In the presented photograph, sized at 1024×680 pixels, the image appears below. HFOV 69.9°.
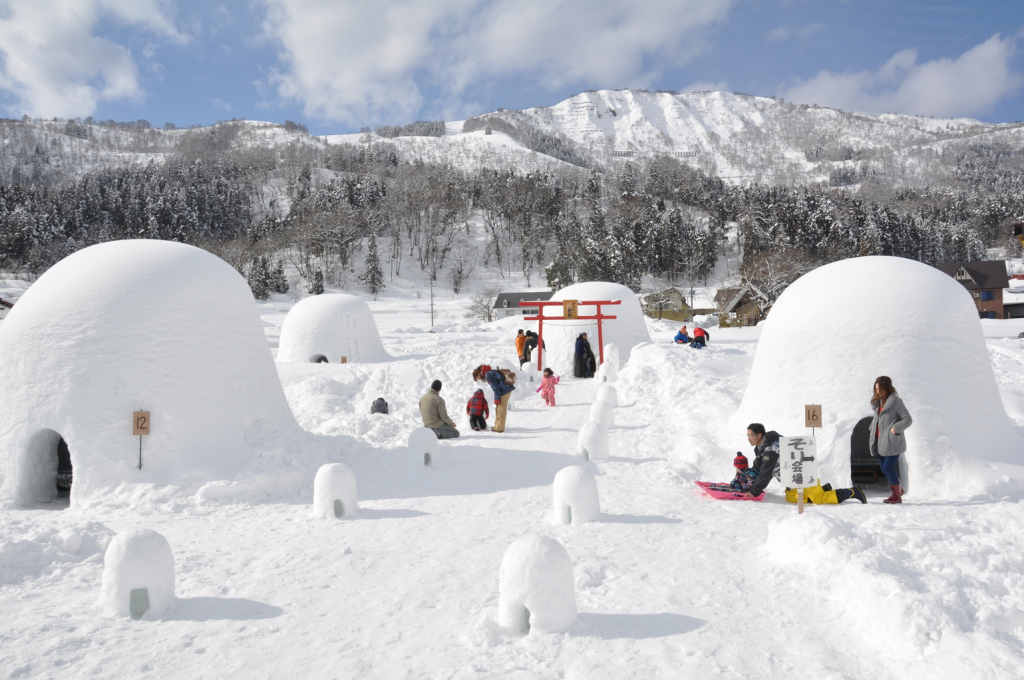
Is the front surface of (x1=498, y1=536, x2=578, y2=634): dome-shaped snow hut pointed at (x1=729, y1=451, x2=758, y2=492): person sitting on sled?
no

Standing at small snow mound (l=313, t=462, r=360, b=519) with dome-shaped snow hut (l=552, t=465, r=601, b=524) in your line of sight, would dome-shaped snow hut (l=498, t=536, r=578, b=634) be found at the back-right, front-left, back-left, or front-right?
front-right

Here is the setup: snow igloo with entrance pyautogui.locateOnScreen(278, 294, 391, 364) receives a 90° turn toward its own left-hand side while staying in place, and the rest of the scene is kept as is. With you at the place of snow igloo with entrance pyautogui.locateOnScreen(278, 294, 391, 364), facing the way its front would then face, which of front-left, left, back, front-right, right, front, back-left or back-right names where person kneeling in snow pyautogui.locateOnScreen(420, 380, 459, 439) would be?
right

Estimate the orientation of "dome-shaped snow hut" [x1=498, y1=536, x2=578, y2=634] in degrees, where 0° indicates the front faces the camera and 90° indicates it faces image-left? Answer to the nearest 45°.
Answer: approximately 45°

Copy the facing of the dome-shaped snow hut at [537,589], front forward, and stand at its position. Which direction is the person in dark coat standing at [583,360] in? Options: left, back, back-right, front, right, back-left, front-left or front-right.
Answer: back-right

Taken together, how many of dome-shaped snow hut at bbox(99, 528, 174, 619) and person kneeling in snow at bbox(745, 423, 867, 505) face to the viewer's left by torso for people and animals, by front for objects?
1

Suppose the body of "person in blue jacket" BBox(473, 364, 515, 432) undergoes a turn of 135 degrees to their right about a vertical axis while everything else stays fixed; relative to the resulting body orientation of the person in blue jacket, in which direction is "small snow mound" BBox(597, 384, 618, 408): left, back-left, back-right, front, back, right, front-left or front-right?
front

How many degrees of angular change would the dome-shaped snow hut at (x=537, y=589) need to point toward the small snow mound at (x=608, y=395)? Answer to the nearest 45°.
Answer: approximately 135° to its right

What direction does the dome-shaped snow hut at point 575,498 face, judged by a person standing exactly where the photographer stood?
facing the viewer and to the left of the viewer

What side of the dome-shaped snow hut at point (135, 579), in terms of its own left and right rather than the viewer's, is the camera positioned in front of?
front

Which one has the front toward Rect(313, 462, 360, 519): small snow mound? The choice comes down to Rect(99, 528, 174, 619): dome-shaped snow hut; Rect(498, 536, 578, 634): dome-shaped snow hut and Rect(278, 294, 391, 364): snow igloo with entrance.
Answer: the snow igloo with entrance

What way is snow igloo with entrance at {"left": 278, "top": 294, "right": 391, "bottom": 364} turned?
toward the camera

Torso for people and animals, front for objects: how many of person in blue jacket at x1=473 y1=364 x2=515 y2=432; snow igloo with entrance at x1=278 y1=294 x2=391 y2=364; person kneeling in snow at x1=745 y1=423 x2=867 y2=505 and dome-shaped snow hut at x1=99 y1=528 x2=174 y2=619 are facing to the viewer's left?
2

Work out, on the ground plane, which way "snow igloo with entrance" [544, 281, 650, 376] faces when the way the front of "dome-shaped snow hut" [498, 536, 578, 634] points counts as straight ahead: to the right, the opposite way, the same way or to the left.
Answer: the same way

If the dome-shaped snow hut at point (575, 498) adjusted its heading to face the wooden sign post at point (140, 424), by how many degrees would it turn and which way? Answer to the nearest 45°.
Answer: approximately 45° to its right

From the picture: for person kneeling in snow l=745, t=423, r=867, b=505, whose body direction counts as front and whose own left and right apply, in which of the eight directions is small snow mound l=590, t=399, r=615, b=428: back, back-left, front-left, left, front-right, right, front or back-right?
front-right

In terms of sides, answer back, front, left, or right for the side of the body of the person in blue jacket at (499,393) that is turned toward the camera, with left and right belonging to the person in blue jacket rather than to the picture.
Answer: left

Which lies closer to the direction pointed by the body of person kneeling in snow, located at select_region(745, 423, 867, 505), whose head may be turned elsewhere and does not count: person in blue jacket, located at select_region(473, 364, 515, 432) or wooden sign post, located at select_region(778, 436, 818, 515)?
the person in blue jacket

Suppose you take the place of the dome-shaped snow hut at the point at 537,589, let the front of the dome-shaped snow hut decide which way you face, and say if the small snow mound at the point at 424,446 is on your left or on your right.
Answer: on your right

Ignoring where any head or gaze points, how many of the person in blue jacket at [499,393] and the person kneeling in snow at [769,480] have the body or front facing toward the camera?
0

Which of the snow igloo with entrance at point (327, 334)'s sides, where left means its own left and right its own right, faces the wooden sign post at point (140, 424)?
front
